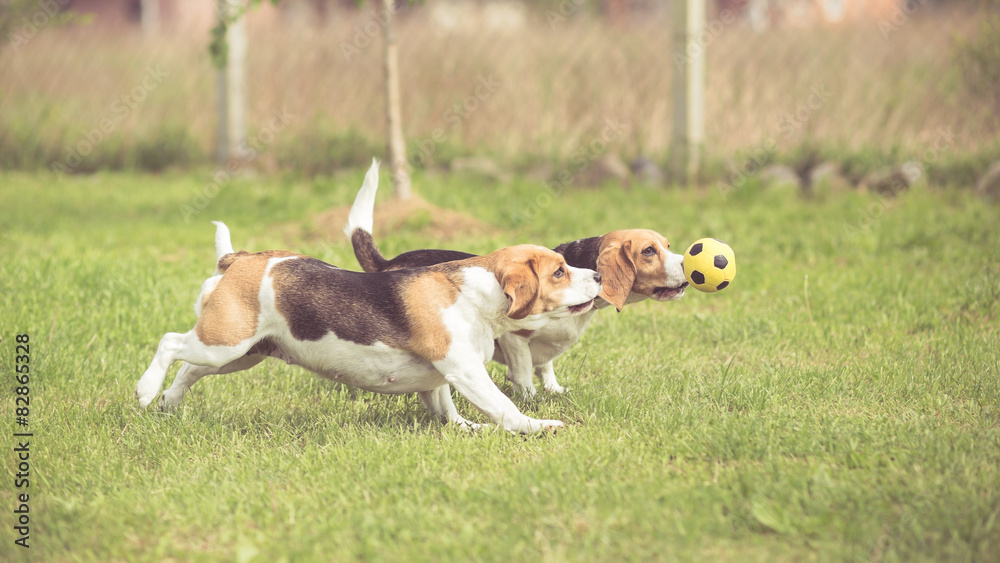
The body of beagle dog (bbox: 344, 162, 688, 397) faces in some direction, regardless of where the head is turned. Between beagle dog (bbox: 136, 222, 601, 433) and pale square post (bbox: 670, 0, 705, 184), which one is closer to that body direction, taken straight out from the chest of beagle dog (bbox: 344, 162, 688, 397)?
the pale square post

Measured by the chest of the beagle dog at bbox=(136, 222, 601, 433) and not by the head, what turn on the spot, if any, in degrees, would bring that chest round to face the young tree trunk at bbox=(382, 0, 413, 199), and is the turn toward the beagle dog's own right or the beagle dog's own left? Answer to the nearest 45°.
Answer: approximately 90° to the beagle dog's own left

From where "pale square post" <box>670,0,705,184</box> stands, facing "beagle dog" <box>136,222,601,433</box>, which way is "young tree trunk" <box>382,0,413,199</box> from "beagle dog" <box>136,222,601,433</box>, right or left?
right

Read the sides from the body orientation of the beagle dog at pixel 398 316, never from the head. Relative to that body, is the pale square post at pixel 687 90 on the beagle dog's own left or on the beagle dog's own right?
on the beagle dog's own left

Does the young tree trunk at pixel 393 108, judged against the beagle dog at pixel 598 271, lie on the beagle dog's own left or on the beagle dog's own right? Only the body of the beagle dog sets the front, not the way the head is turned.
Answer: on the beagle dog's own left

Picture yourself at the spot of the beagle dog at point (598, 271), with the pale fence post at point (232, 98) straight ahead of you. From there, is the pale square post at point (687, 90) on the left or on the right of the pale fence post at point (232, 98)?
right

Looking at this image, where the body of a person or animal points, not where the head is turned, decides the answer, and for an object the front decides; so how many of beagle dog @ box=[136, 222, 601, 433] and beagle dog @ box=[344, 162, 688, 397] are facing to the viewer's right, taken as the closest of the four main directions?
2

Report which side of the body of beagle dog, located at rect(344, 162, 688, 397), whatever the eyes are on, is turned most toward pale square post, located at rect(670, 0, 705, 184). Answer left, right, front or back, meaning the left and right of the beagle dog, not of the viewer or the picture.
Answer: left

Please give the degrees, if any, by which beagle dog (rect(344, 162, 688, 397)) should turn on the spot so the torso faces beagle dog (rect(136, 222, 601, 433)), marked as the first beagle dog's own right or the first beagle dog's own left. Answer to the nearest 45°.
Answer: approximately 135° to the first beagle dog's own right

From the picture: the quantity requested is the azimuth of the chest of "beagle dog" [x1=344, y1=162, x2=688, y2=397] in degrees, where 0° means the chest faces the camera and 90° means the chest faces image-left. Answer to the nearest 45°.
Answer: approximately 270°

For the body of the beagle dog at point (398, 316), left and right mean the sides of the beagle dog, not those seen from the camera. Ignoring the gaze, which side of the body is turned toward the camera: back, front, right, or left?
right
